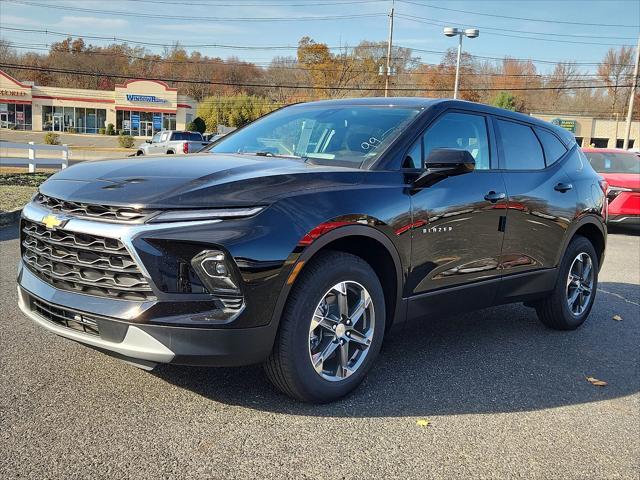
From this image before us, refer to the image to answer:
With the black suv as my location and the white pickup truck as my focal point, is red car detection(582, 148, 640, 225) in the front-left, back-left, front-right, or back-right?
front-right

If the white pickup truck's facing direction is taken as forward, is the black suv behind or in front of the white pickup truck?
behind

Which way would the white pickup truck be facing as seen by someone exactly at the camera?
facing away from the viewer and to the left of the viewer

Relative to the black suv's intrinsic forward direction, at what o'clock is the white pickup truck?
The white pickup truck is roughly at 4 o'clock from the black suv.

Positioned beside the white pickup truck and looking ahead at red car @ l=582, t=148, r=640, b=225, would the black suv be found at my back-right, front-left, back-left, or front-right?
front-right

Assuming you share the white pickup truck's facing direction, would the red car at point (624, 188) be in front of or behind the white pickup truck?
behind

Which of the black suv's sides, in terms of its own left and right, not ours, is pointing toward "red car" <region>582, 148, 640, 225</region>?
back

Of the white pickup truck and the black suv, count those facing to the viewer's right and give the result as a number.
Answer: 0

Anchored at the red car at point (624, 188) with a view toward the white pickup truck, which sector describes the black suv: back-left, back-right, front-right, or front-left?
back-left

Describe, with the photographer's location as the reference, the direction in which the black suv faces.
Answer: facing the viewer and to the left of the viewer

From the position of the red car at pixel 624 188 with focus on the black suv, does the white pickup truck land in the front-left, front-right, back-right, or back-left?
back-right

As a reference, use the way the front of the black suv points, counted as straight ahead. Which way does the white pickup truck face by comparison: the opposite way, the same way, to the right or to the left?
to the right
